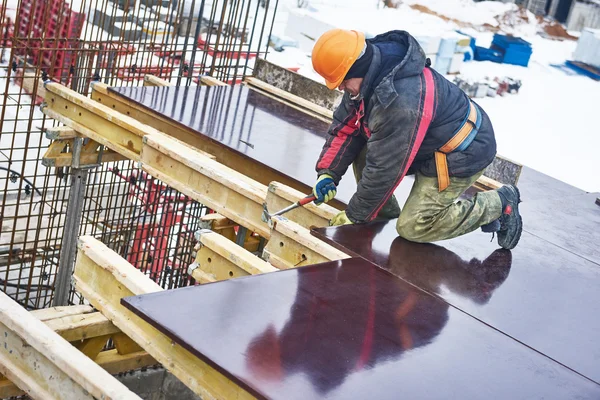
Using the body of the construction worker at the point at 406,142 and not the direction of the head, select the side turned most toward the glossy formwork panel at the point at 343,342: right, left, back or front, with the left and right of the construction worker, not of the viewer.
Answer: left

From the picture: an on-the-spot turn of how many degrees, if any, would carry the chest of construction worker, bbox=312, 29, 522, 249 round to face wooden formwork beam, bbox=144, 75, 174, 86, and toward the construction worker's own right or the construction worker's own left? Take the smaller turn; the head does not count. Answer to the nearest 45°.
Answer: approximately 45° to the construction worker's own right

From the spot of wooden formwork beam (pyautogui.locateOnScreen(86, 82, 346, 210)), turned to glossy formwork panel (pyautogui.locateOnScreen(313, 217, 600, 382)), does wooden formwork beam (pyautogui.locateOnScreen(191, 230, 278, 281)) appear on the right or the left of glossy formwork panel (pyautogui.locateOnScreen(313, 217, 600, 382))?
right

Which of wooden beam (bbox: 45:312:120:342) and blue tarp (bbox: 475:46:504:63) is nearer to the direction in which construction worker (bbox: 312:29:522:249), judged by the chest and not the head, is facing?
the wooden beam

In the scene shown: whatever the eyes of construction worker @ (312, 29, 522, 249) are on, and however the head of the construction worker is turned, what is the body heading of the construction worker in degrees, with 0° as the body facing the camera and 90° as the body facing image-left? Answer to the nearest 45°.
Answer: approximately 90°

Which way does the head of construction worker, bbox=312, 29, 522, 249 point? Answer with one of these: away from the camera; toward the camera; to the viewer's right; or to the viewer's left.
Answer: to the viewer's left

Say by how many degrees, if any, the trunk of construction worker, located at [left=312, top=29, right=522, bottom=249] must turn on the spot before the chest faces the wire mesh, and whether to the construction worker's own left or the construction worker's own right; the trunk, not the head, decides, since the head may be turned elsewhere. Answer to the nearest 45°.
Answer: approximately 45° to the construction worker's own right
